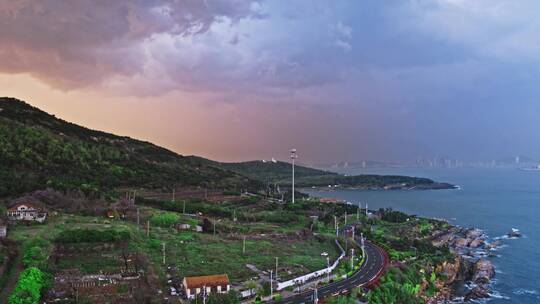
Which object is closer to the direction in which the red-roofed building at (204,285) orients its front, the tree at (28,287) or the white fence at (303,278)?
the white fence

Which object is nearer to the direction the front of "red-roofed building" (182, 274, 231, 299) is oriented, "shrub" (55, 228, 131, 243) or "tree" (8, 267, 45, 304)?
the tree

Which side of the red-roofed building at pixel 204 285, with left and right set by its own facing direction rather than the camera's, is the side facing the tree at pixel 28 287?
right

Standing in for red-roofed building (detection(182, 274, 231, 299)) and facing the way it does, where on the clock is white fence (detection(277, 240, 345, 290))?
The white fence is roughly at 8 o'clock from the red-roofed building.

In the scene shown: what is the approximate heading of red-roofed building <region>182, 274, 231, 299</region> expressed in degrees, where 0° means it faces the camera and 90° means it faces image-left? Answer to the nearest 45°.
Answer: approximately 0°

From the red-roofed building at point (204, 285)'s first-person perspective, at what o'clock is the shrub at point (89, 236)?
The shrub is roughly at 4 o'clock from the red-roofed building.
